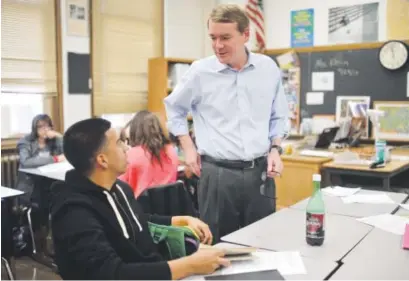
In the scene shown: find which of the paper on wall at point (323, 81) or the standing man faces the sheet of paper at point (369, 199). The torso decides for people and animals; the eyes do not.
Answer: the paper on wall

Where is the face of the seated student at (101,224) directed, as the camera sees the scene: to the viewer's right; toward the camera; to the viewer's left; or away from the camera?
to the viewer's right

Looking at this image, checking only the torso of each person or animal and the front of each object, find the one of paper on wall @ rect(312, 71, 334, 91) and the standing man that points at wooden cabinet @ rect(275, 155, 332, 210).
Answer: the paper on wall

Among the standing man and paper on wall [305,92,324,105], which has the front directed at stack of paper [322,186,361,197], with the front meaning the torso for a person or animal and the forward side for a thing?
the paper on wall

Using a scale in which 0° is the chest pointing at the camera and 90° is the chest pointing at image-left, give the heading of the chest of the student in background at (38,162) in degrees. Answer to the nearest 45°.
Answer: approximately 315°

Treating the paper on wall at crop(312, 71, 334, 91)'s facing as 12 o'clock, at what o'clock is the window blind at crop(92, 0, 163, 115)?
The window blind is roughly at 3 o'clock from the paper on wall.

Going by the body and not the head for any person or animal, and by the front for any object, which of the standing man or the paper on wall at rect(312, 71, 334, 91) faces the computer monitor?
the paper on wall

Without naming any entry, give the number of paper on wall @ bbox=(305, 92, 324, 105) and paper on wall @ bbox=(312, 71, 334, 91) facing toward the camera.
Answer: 2

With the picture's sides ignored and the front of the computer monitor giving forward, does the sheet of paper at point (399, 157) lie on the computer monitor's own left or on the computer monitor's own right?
on the computer monitor's own left

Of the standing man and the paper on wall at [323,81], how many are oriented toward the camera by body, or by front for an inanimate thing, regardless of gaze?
2

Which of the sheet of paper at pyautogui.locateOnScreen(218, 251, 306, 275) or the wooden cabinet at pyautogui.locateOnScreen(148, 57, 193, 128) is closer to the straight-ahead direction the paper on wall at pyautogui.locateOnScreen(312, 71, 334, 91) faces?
the sheet of paper

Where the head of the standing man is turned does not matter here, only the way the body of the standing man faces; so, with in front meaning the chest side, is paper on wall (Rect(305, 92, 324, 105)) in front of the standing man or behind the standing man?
behind
